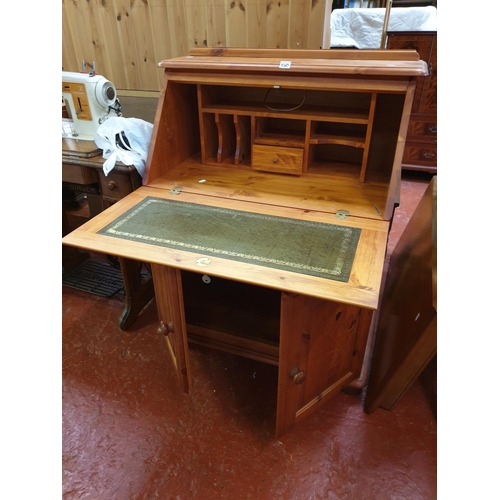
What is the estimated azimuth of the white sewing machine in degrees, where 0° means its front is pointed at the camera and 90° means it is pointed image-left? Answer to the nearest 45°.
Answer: approximately 45°

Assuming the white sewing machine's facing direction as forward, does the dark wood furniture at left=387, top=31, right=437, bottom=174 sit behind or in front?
behind

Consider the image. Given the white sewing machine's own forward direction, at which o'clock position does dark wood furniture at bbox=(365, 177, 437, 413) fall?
The dark wood furniture is roughly at 9 o'clock from the white sewing machine.
